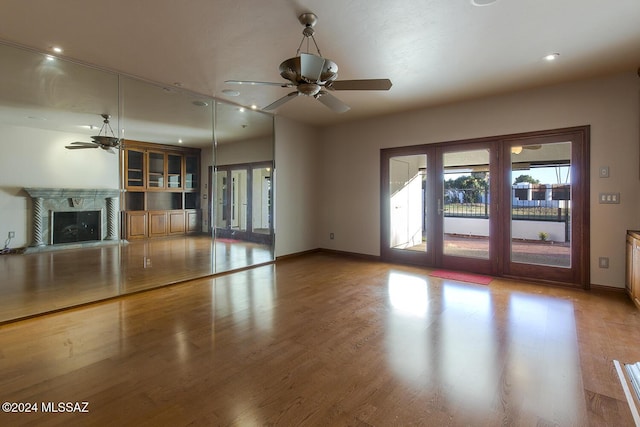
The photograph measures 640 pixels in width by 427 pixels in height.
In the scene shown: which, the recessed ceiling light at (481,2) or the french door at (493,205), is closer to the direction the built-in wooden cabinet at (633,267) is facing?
the french door

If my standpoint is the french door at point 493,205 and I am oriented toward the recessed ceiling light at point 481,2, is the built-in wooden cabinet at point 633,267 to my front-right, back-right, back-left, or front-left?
front-left

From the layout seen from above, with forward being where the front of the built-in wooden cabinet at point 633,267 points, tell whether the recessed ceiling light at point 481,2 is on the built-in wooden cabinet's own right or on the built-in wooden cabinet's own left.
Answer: on the built-in wooden cabinet's own left

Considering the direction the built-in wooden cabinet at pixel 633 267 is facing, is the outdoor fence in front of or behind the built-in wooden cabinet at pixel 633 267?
in front

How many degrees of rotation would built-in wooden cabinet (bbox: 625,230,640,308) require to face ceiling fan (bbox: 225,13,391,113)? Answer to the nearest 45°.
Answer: approximately 45° to its left

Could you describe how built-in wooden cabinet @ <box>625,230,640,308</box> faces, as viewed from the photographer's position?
facing to the left of the viewer

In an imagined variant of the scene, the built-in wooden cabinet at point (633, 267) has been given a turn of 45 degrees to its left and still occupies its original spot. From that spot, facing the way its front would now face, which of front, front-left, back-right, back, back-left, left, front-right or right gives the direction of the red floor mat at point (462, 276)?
front-right

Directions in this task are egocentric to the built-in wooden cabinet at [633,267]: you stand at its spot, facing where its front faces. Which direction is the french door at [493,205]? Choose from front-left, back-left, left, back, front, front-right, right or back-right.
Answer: front
